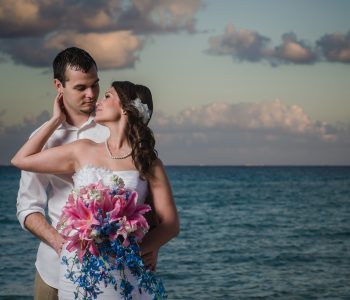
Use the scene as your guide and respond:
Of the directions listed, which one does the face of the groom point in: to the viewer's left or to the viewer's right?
to the viewer's right

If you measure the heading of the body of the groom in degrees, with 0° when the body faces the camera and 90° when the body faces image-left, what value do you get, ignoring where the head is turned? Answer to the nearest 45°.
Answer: approximately 315°

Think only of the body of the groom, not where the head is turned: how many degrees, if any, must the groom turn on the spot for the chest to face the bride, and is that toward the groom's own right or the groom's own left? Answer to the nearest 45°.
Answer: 0° — they already face them

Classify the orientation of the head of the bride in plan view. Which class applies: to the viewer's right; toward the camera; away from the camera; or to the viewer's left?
to the viewer's left
